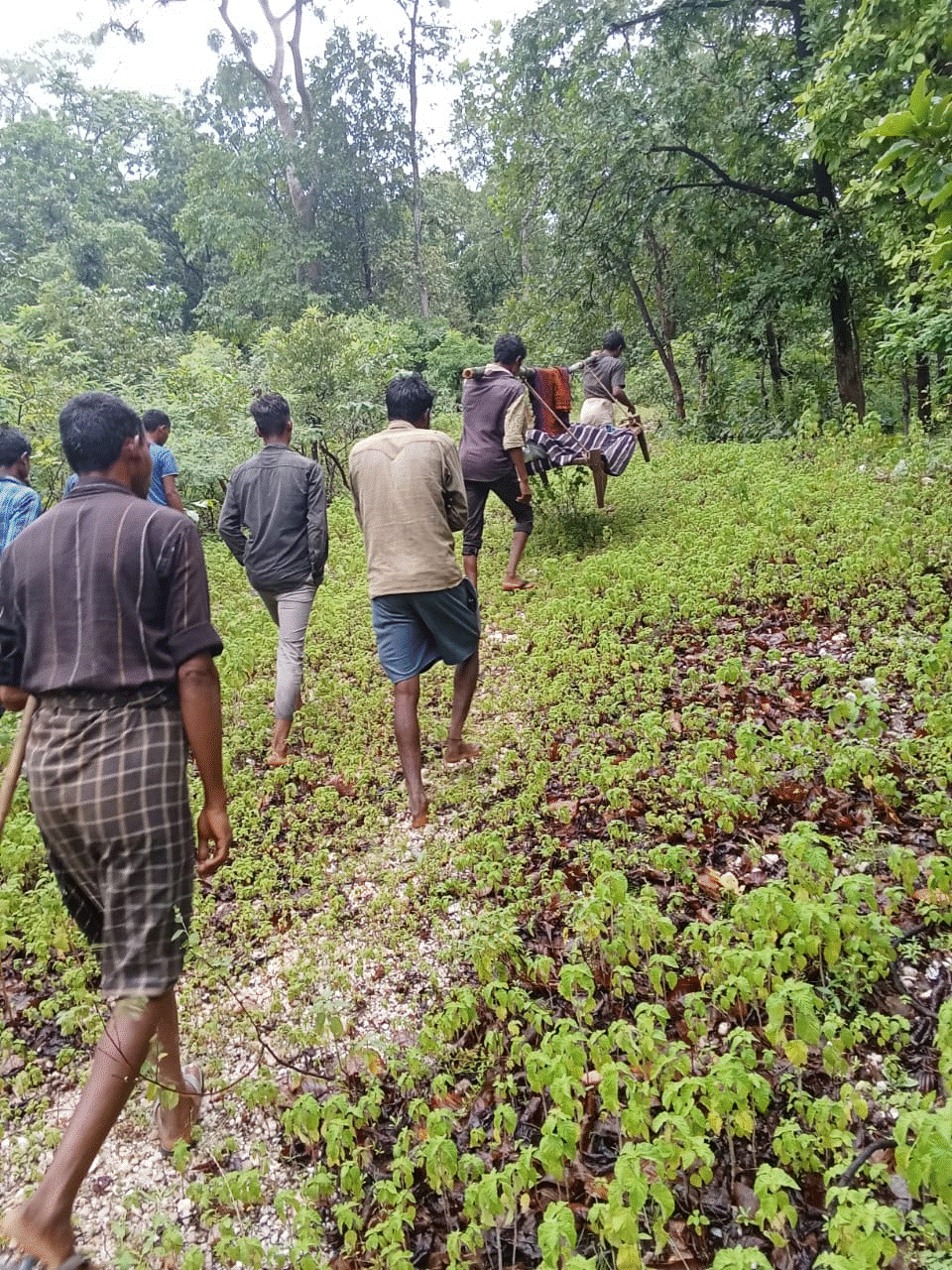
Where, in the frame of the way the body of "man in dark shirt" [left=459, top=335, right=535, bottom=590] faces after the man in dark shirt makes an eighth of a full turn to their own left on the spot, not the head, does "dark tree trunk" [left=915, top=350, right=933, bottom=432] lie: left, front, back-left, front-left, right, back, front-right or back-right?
front-right

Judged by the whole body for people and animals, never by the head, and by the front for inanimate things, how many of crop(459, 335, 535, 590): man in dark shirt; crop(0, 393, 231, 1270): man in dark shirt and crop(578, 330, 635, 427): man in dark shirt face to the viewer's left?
0

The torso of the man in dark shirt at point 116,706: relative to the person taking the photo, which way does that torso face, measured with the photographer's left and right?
facing away from the viewer and to the right of the viewer

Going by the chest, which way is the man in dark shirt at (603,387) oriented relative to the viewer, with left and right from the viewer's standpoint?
facing away from the viewer and to the right of the viewer

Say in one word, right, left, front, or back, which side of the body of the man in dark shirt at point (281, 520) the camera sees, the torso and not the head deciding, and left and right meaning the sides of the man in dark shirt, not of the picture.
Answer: back

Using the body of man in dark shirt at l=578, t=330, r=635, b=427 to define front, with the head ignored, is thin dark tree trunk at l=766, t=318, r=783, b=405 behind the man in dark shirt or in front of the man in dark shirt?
in front

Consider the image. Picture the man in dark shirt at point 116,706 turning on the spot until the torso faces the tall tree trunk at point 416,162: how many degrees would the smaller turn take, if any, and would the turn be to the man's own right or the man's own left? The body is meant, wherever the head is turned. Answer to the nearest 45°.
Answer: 0° — they already face it

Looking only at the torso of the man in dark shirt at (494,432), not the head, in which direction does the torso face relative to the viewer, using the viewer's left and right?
facing away from the viewer and to the right of the viewer

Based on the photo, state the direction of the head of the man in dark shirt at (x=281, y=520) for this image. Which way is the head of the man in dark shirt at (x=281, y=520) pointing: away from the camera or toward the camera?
away from the camera

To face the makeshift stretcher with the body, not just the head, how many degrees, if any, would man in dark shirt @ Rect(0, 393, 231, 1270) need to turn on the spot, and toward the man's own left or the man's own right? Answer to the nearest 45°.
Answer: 0° — they already face it

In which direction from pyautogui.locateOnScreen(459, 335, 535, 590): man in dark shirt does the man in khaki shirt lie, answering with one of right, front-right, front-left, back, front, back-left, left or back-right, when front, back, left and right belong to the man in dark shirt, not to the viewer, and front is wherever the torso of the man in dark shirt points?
back-right

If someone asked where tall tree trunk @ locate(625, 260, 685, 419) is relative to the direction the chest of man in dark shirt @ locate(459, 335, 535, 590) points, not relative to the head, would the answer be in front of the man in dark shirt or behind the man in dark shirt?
in front

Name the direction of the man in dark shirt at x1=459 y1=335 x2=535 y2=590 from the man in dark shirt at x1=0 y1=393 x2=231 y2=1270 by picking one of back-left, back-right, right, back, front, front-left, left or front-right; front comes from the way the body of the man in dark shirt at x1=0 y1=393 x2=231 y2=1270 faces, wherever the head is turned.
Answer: front

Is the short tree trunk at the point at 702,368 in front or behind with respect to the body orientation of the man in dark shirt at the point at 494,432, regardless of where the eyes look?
in front

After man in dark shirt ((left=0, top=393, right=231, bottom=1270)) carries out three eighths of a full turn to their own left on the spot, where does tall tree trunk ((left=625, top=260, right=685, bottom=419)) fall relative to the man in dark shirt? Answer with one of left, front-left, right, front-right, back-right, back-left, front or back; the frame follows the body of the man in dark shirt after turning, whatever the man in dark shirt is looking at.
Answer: back-right
